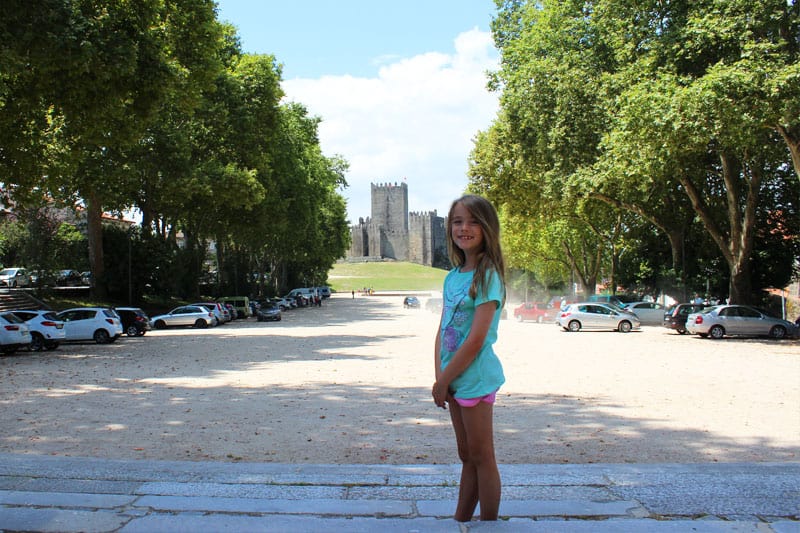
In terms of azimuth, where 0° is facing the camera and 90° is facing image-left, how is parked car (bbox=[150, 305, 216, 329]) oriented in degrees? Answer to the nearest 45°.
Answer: approximately 90°

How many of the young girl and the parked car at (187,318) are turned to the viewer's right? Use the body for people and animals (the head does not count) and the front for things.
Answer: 0

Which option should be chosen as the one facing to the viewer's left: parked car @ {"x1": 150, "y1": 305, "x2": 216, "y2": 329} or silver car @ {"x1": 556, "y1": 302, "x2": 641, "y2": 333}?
the parked car

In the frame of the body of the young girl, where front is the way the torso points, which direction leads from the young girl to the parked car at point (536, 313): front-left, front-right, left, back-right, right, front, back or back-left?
back-right

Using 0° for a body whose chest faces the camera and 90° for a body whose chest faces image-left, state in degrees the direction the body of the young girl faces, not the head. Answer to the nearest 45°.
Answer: approximately 45°

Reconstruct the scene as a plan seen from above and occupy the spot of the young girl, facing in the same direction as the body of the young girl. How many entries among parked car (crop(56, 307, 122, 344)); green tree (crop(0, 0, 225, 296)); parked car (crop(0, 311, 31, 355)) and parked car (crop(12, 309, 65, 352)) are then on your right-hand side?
4

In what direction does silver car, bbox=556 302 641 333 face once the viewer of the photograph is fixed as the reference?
facing to the right of the viewer

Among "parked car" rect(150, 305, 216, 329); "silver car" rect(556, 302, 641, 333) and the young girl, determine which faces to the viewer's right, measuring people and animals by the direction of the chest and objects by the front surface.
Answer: the silver car

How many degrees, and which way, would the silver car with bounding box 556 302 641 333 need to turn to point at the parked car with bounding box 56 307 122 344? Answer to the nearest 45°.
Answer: approximately 135° to its right

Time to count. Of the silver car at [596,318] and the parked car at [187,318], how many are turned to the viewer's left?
1
